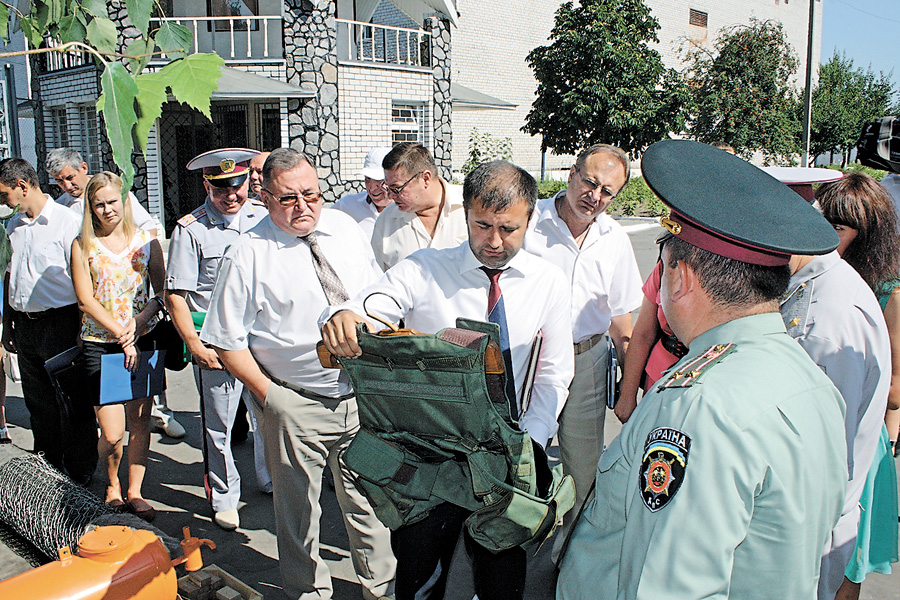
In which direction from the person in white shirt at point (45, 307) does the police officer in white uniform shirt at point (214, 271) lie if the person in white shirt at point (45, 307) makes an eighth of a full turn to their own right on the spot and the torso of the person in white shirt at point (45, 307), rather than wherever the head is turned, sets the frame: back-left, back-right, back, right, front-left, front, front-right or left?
back-left

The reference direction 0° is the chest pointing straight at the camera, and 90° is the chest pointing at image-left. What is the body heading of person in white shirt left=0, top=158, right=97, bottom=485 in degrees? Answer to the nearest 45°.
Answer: approximately 45°

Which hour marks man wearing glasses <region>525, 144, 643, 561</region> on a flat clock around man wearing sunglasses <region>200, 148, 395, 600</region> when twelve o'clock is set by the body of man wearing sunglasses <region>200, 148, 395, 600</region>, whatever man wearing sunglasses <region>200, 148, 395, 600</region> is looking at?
man wearing glasses <region>525, 144, 643, 561</region> is roughly at 10 o'clock from man wearing sunglasses <region>200, 148, 395, 600</region>.

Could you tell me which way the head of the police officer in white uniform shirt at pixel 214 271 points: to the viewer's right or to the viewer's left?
to the viewer's right

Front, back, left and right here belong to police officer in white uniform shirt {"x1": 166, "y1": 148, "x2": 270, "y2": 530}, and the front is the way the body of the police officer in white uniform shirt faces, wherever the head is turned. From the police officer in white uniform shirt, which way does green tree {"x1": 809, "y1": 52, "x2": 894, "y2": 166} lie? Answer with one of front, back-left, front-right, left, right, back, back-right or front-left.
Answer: left

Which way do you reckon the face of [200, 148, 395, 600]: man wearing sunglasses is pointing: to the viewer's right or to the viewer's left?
to the viewer's right

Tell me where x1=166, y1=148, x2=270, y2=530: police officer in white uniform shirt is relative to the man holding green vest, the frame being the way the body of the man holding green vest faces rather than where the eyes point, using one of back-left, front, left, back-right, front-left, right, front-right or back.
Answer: back-right

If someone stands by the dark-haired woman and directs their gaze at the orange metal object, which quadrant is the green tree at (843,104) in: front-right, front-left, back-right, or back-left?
back-right

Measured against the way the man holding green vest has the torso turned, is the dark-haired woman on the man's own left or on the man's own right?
on the man's own left

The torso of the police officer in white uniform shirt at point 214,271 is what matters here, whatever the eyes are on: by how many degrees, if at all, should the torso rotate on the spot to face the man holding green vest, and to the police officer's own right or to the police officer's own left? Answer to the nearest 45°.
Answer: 0° — they already face them

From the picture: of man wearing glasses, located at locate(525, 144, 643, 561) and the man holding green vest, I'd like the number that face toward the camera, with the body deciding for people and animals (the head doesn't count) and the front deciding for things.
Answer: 2

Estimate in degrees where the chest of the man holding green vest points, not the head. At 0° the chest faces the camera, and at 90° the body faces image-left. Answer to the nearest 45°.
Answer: approximately 0°

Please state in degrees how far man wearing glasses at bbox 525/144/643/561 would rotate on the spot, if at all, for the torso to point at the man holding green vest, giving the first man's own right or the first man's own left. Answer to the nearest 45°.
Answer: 0° — they already face them

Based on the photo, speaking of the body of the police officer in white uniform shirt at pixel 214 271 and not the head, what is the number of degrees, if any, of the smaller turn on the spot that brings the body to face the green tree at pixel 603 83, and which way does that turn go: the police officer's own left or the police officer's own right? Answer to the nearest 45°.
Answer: approximately 90° to the police officer's own left

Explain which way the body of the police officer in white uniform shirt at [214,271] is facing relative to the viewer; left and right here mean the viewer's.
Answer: facing the viewer and to the right of the viewer
